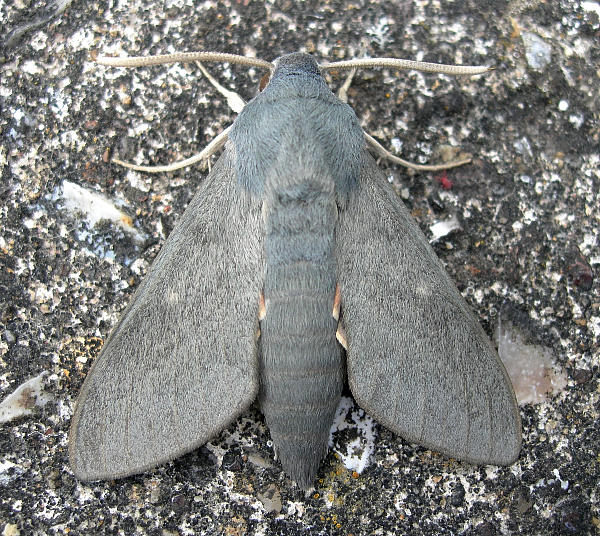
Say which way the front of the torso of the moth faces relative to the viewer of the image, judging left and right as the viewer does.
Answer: facing away from the viewer
